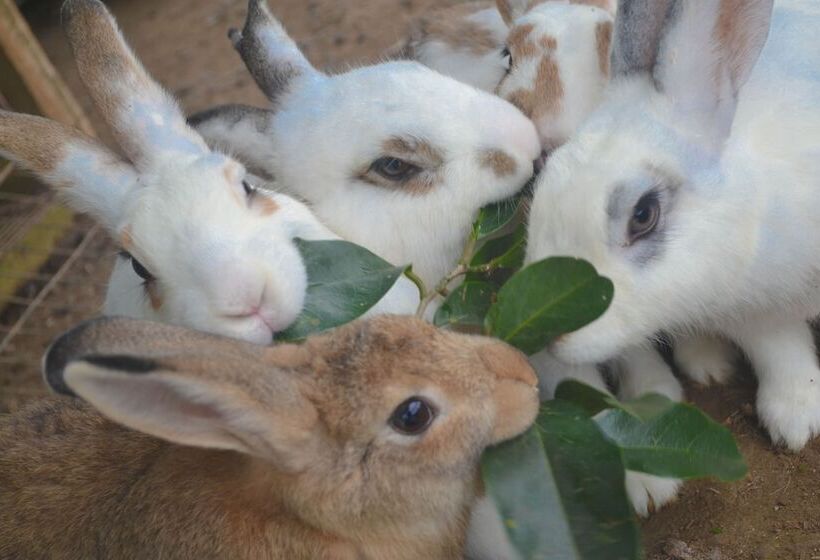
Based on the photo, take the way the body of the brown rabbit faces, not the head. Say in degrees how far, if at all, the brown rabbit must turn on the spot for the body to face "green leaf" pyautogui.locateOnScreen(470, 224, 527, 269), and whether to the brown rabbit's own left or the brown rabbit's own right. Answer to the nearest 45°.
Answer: approximately 45° to the brown rabbit's own left

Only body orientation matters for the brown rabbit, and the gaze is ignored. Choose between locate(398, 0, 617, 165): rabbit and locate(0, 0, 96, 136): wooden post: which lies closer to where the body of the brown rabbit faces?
the rabbit

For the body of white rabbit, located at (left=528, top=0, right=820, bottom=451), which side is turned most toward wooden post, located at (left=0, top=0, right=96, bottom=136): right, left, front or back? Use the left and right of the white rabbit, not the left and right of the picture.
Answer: front

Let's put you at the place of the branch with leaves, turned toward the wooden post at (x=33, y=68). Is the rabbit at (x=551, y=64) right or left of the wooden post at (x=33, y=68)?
right

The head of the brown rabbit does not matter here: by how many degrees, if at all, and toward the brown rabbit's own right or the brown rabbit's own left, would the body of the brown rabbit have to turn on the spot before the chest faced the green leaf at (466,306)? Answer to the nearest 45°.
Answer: approximately 45° to the brown rabbit's own left

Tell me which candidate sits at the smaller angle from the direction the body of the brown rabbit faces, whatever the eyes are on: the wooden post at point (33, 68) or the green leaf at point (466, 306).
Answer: the green leaf

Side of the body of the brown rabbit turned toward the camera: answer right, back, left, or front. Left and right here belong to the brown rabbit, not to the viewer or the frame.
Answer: right

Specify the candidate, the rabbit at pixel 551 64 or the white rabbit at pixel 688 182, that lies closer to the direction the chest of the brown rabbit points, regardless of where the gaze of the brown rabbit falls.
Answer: the white rabbit

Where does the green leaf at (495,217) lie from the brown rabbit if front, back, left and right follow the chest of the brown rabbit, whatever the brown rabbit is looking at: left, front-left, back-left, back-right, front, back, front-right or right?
front-left

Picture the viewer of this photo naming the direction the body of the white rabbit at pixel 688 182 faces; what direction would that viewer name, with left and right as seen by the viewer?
facing to the left of the viewer

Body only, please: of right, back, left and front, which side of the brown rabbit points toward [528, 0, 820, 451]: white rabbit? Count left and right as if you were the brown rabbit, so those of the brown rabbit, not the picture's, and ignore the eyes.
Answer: front
